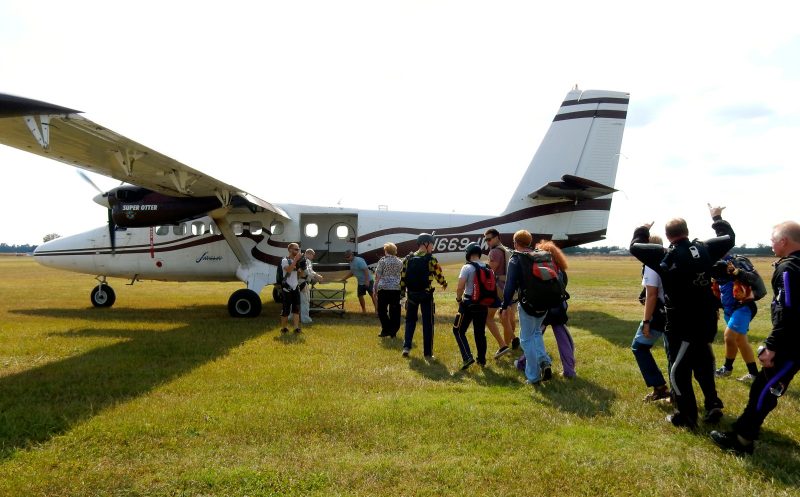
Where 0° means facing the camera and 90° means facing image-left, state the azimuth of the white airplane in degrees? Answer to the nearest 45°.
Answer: approximately 90°
